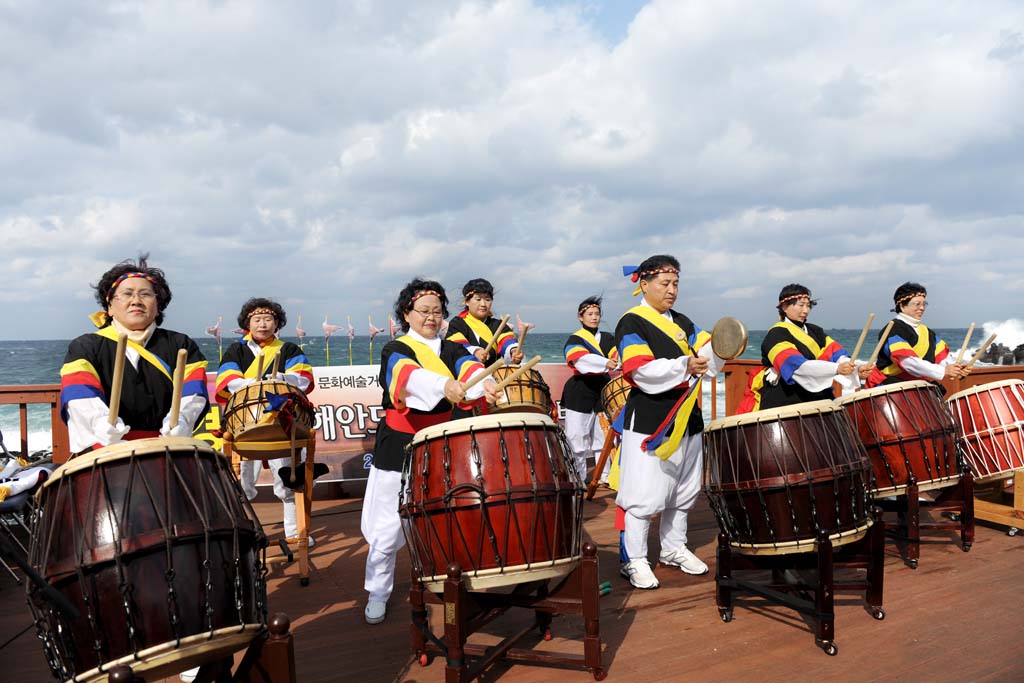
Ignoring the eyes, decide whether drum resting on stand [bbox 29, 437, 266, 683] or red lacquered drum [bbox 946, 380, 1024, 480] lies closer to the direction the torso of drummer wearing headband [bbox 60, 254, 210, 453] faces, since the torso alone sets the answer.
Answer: the drum resting on stand

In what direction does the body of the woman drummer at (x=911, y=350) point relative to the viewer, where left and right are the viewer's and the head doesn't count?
facing the viewer and to the right of the viewer

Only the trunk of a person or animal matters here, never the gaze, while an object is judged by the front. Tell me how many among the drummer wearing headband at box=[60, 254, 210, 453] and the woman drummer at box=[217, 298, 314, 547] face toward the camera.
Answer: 2

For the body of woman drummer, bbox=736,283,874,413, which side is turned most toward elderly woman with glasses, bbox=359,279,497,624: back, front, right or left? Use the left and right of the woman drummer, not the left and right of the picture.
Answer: right

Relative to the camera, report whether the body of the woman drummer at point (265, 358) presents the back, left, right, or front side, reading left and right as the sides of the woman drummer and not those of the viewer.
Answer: front

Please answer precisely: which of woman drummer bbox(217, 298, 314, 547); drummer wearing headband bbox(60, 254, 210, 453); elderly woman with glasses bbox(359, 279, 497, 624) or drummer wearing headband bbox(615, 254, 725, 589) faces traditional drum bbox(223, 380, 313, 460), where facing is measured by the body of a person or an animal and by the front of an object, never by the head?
the woman drummer

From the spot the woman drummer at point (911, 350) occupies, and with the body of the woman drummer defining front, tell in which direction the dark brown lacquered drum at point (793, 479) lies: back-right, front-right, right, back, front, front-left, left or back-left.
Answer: front-right

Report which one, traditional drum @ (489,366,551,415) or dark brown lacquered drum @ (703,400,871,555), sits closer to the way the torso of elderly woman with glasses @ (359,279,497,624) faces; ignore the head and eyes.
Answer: the dark brown lacquered drum

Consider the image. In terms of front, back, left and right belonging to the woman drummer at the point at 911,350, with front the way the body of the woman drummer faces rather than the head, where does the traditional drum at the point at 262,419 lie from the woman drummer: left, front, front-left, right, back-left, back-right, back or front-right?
right

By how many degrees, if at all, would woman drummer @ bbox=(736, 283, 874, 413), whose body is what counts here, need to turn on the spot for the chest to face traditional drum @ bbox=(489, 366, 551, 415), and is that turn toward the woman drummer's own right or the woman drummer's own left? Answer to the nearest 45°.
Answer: approximately 135° to the woman drummer's own right

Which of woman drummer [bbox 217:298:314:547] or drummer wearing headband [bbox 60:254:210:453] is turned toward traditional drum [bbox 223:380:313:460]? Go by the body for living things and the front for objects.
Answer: the woman drummer
